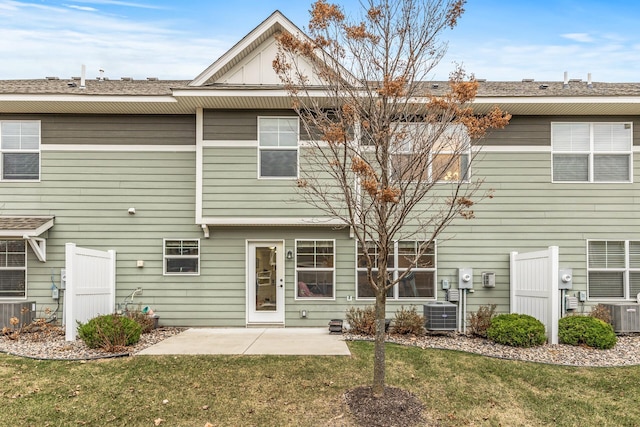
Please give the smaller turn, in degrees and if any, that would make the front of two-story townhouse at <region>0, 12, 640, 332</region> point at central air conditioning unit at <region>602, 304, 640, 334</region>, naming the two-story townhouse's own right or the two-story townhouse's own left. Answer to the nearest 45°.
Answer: approximately 90° to the two-story townhouse's own left

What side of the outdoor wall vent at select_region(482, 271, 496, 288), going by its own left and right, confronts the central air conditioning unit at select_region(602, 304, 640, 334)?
left

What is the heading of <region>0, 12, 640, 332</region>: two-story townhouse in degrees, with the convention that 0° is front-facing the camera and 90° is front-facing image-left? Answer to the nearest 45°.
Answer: approximately 0°
